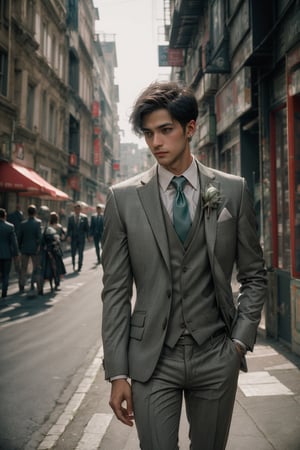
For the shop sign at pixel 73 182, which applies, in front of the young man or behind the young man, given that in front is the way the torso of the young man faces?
behind

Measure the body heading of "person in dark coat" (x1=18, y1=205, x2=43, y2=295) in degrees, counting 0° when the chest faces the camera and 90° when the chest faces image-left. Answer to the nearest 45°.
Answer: approximately 180°

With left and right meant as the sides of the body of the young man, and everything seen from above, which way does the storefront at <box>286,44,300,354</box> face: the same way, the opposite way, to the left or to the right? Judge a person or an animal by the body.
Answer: to the right

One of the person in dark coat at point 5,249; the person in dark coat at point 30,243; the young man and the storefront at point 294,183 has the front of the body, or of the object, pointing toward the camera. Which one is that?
the young man

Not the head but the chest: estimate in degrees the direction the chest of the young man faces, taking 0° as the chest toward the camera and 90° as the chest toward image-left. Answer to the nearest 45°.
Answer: approximately 0°

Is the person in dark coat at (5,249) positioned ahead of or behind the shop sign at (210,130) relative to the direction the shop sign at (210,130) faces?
ahead

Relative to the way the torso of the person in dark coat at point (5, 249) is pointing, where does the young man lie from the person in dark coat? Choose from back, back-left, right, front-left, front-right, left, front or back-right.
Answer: back

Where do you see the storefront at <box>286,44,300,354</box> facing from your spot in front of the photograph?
facing to the left of the viewer
